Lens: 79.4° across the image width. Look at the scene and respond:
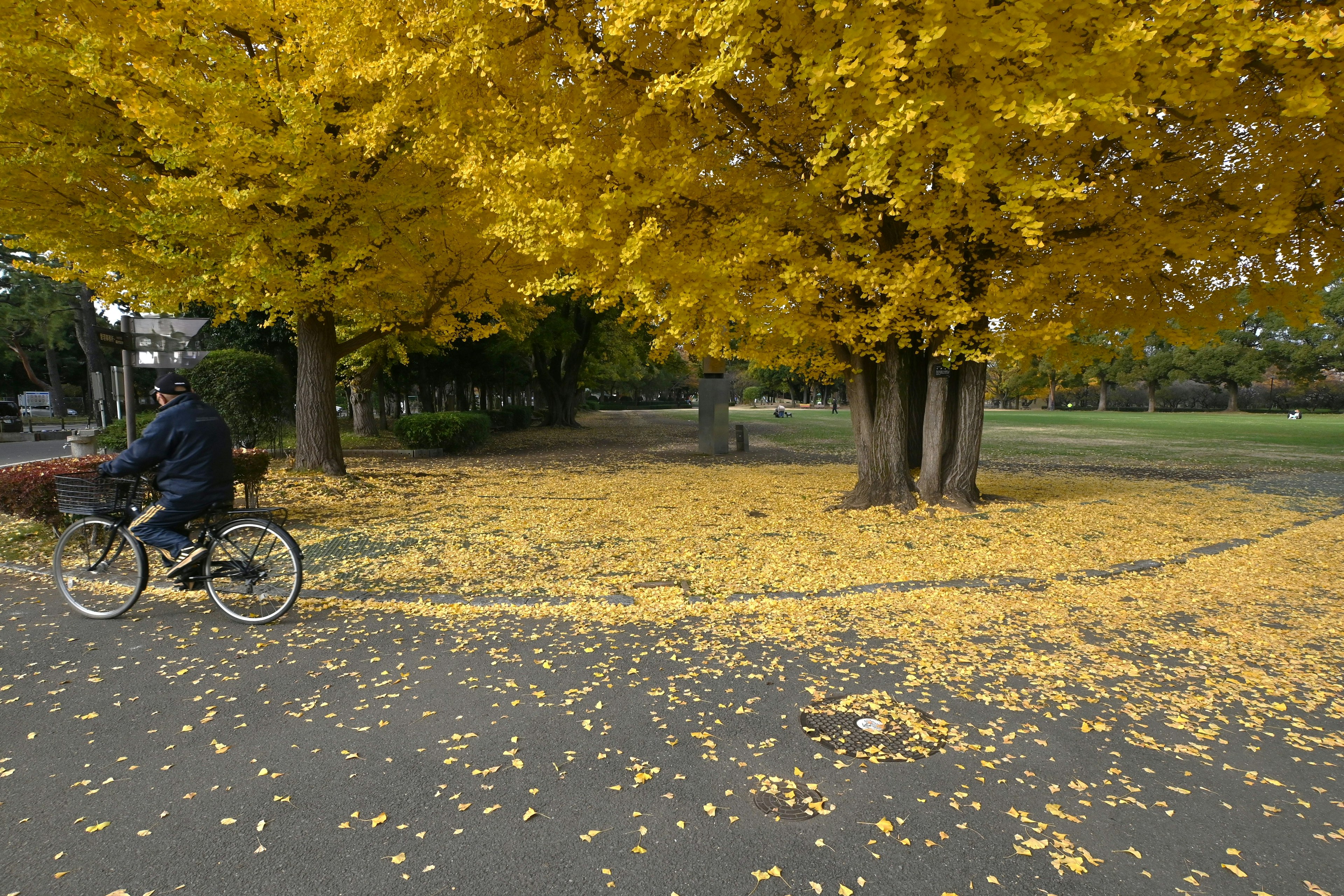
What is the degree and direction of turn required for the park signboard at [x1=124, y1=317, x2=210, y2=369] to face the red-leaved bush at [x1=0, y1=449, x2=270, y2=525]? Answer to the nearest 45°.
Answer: approximately 45° to its right

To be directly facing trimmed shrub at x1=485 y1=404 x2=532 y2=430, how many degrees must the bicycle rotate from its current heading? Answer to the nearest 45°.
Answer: approximately 135° to its right

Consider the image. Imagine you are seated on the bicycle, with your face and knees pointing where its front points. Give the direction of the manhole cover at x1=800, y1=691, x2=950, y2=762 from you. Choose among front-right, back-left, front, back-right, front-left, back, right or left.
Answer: back-left

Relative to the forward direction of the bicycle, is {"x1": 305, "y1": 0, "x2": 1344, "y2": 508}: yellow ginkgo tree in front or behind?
behind

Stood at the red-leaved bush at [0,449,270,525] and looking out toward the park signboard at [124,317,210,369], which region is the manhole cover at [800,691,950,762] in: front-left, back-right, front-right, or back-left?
back-right

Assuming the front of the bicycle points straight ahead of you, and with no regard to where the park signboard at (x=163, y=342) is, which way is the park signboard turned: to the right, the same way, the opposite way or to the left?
to the left

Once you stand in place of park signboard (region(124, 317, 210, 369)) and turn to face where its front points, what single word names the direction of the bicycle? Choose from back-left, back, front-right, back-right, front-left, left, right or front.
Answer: front

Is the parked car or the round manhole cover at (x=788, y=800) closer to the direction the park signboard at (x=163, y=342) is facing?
the round manhole cover

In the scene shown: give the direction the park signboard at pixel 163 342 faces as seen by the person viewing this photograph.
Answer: facing the viewer

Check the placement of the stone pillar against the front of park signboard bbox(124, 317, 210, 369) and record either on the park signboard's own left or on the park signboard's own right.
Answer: on the park signboard's own left

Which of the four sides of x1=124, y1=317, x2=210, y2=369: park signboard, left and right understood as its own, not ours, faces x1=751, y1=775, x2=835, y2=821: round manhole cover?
front

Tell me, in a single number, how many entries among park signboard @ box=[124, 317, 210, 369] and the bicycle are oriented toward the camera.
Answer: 1

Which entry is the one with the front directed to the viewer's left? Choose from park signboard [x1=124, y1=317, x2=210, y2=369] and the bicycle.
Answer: the bicycle

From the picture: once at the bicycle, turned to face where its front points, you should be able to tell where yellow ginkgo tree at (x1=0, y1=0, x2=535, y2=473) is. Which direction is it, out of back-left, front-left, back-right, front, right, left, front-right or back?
right

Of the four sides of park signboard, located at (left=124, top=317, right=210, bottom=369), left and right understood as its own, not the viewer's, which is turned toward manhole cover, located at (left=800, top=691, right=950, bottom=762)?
front

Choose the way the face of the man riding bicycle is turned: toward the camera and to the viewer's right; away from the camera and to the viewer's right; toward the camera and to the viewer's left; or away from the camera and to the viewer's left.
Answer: away from the camera and to the viewer's left

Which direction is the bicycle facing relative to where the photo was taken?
to the viewer's left

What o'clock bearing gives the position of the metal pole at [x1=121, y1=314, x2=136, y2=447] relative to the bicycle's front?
The metal pole is roughly at 3 o'clock from the bicycle.
